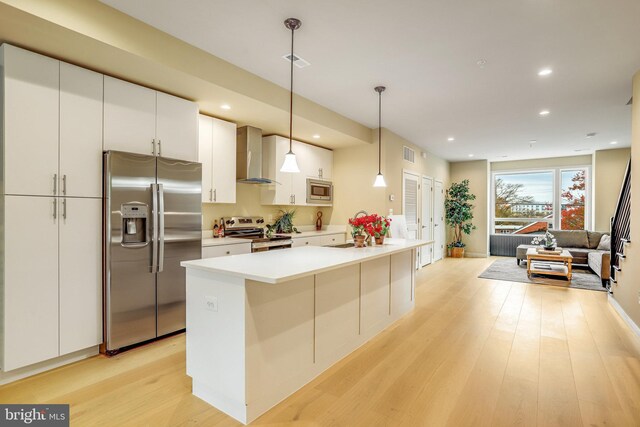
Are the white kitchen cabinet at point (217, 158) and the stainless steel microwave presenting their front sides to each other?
no

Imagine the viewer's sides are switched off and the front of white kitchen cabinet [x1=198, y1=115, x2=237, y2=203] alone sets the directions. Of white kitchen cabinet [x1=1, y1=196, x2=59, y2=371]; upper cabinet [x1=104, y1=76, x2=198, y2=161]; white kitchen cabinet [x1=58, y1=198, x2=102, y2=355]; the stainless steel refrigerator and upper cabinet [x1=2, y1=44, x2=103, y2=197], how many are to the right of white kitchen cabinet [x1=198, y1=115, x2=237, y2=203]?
5

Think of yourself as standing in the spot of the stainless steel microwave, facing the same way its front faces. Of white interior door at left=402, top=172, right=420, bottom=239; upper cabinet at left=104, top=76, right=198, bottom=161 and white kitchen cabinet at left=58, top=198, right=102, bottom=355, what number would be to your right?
2

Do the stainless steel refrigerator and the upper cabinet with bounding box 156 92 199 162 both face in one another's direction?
no

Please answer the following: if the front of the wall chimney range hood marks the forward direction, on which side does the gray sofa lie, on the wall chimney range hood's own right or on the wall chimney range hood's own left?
on the wall chimney range hood's own left

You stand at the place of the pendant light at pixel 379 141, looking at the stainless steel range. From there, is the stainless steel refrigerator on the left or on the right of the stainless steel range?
left

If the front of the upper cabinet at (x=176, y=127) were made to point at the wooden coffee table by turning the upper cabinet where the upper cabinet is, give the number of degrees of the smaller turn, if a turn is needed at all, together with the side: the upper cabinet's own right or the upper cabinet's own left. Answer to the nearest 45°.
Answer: approximately 45° to the upper cabinet's own left

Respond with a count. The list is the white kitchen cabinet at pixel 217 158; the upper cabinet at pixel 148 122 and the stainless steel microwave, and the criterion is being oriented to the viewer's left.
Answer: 0

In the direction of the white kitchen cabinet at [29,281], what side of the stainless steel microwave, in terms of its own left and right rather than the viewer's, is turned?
right

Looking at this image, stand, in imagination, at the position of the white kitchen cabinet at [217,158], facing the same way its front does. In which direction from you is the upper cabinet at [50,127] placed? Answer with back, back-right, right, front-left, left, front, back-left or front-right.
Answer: right

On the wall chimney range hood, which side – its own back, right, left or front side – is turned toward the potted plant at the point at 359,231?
front

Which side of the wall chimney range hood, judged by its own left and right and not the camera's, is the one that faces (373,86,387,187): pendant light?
front

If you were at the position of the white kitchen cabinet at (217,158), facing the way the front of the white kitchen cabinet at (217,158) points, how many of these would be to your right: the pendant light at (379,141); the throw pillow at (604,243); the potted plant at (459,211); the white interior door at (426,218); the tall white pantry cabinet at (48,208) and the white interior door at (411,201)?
1

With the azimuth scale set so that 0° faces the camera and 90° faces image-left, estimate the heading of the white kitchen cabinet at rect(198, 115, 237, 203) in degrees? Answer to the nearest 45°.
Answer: approximately 315°

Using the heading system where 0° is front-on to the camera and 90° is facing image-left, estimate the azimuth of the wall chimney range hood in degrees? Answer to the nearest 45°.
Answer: approximately 315°

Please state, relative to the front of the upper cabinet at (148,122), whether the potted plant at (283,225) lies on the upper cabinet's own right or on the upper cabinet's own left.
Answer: on the upper cabinet's own left

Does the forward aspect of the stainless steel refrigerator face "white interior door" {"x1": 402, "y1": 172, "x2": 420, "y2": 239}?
no

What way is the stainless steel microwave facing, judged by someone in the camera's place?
facing the viewer and to the right of the viewer

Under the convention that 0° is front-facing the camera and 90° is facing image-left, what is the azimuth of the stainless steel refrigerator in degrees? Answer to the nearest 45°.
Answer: approximately 315°

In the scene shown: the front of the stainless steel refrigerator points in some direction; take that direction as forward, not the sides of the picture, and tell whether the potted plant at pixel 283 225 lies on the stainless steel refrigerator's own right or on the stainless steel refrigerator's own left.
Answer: on the stainless steel refrigerator's own left
